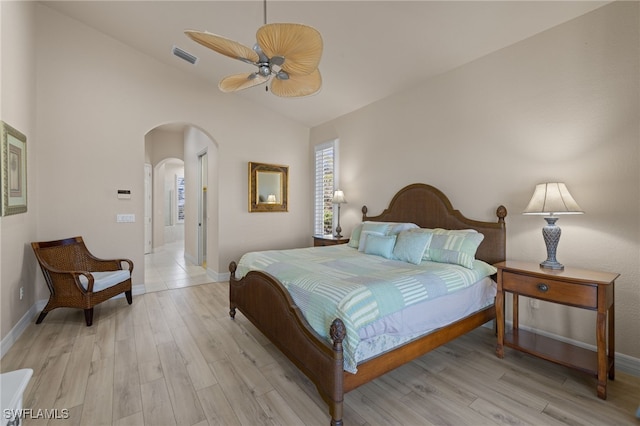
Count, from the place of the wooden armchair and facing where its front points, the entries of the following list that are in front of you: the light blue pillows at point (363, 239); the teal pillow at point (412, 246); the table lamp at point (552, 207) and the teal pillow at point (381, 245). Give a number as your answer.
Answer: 4

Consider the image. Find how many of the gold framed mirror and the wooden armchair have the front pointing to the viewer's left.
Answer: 0

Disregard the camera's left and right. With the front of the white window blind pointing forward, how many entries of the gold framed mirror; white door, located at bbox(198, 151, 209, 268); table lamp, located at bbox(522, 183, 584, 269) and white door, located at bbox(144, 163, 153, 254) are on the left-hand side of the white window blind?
1

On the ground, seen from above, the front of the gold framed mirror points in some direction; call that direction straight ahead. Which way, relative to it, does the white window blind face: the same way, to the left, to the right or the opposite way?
to the right

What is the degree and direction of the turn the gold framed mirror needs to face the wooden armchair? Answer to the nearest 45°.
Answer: approximately 90° to its right

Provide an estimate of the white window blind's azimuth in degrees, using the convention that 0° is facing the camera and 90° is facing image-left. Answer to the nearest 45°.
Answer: approximately 45°

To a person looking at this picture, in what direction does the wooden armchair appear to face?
facing the viewer and to the right of the viewer

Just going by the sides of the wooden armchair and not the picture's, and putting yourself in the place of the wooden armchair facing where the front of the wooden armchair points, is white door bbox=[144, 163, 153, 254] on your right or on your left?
on your left

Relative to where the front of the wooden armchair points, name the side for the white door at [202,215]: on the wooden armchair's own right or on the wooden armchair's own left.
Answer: on the wooden armchair's own left

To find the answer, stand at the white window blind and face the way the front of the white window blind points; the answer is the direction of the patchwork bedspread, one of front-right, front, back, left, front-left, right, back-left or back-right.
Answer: front-left

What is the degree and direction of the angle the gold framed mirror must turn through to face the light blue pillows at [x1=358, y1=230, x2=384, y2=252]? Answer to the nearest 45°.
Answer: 0° — it already faces it

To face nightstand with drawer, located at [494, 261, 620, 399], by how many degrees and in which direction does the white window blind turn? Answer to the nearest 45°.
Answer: approximately 90° to its left
